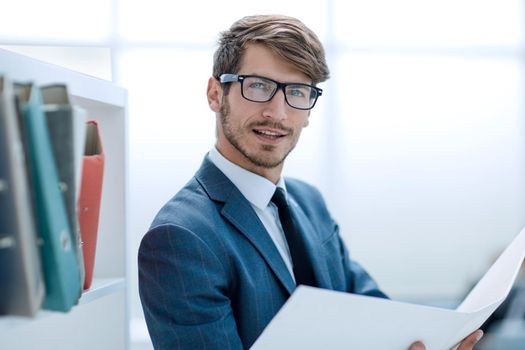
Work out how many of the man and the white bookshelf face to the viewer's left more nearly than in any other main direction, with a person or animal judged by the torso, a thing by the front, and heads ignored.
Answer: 0

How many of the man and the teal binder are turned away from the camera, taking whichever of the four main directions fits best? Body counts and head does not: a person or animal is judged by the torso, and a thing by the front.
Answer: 0

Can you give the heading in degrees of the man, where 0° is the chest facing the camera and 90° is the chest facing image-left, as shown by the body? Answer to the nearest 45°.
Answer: approximately 315°

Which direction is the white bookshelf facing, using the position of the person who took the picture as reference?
facing the viewer and to the right of the viewer
